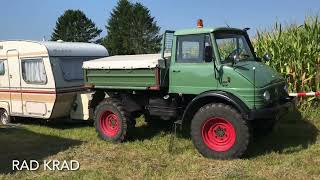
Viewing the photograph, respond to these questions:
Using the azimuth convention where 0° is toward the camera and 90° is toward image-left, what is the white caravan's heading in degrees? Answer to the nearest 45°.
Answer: approximately 315°

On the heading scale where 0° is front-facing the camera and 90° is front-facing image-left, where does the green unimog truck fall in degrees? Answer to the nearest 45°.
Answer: approximately 315°

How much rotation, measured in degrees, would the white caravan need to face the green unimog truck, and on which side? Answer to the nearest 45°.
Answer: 0° — it already faces it

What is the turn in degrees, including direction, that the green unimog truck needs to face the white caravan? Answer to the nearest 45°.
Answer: approximately 180°
